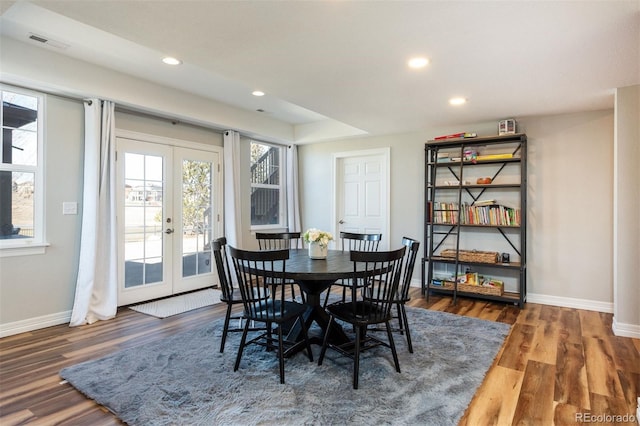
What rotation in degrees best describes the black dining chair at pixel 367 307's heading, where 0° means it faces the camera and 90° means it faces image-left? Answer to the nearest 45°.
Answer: approximately 135°

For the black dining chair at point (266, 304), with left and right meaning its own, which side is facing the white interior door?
front

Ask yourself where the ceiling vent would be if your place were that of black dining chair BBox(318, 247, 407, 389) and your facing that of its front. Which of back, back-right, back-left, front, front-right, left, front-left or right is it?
front-left

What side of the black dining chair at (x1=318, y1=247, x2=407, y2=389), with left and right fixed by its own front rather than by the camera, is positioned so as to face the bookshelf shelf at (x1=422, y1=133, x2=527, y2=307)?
right

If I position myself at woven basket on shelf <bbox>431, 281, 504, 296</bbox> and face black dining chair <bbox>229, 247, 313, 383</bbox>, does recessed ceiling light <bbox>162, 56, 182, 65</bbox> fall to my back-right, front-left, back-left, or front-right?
front-right

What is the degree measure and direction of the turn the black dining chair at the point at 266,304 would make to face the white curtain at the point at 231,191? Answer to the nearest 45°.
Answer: approximately 45° to its left

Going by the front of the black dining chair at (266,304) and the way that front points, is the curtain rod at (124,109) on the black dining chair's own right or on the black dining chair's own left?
on the black dining chair's own left

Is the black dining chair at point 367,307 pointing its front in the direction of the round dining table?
yes

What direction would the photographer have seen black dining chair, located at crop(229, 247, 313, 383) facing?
facing away from the viewer and to the right of the viewer

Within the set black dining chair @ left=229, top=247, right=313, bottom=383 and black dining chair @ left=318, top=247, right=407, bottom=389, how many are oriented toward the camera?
0
